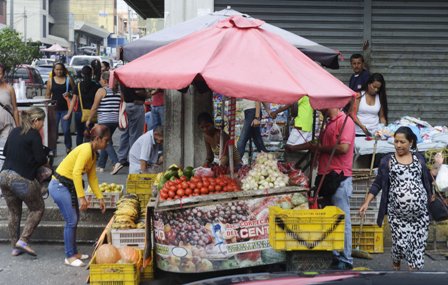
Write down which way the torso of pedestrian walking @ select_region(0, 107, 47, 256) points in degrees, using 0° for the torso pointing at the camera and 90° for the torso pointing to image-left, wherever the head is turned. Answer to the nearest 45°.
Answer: approximately 225°

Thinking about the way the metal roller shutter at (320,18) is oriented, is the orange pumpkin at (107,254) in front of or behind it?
in front

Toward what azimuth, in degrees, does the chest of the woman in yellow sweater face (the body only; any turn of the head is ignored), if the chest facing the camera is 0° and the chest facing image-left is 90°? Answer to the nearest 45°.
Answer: approximately 270°

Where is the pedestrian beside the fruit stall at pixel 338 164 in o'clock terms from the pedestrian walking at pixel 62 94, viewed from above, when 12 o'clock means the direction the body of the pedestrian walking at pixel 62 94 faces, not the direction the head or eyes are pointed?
the pedestrian beside the fruit stall at pixel 338 164 is roughly at 11 o'clock from the pedestrian walking at pixel 62 94.

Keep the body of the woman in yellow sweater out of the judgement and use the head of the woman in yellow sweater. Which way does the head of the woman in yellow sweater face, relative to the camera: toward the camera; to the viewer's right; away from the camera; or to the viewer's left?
to the viewer's right

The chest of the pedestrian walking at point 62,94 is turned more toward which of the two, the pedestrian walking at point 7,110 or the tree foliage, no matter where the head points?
the pedestrian walking

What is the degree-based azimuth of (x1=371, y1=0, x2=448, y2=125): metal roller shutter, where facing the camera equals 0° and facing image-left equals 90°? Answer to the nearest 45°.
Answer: approximately 0°

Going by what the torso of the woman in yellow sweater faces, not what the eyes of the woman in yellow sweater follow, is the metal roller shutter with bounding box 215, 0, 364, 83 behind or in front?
in front

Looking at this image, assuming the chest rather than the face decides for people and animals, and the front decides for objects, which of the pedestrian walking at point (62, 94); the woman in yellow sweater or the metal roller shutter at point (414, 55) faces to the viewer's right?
the woman in yellow sweater

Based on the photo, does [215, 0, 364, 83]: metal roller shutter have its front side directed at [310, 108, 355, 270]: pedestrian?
yes

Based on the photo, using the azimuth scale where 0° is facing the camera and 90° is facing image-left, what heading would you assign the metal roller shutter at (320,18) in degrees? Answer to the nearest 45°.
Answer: approximately 0°

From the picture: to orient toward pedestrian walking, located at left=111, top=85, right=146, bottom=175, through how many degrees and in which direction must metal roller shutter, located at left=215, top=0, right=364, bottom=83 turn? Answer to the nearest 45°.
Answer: approximately 90° to its right
